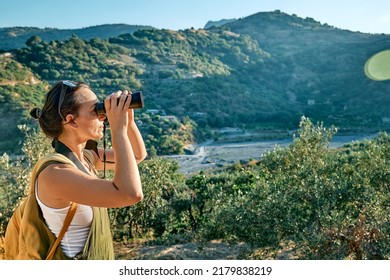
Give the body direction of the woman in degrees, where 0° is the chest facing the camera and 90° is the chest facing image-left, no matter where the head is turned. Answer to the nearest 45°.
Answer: approximately 270°

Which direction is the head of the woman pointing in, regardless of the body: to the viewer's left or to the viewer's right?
to the viewer's right

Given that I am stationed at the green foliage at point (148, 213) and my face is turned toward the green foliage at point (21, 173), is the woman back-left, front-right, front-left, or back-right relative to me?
front-left

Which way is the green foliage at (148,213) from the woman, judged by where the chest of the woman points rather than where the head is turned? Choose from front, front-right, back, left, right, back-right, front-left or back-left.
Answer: left
